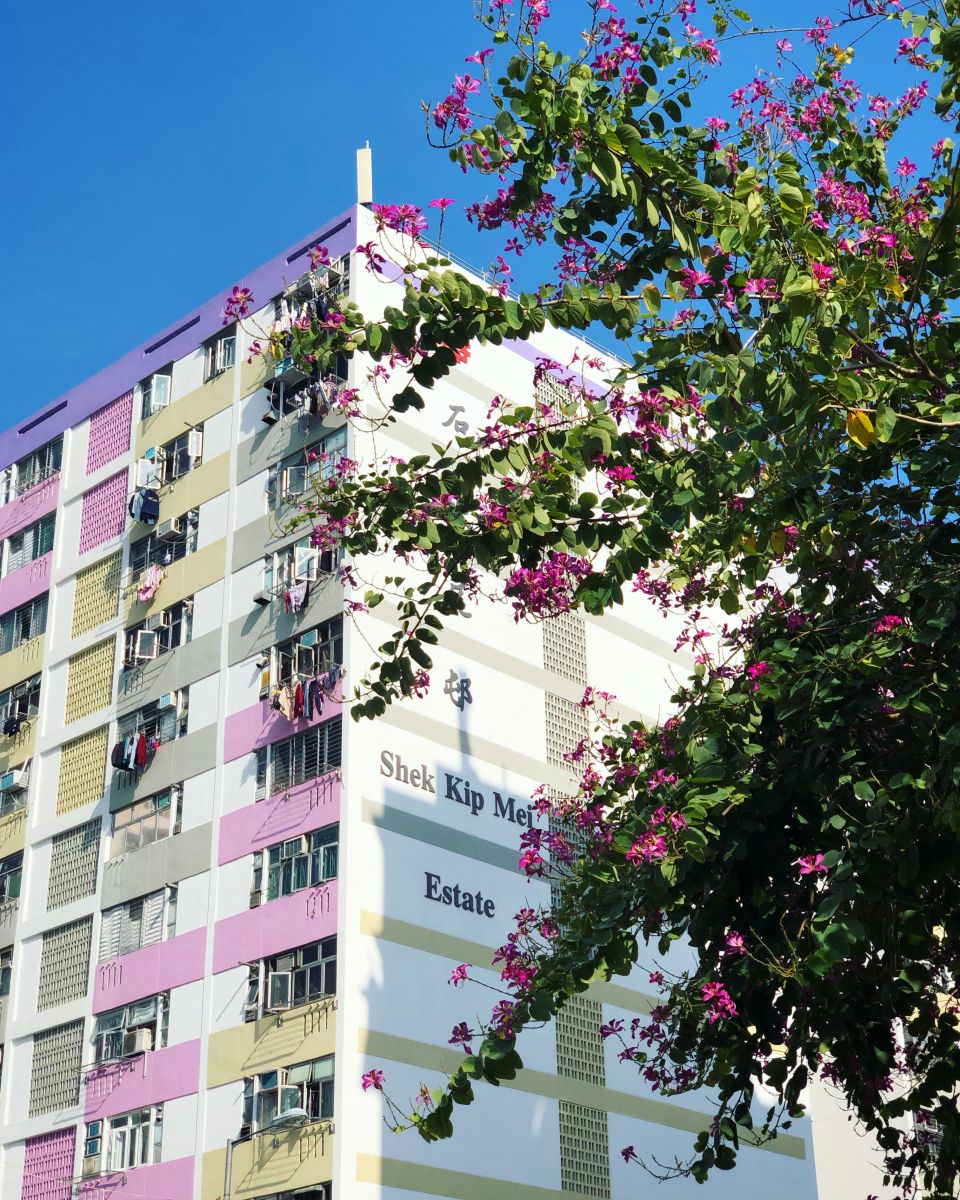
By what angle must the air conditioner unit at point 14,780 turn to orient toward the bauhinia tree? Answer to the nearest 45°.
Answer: approximately 45° to its left

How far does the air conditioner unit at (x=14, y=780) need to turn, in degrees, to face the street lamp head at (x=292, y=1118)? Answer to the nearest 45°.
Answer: approximately 90° to its left
